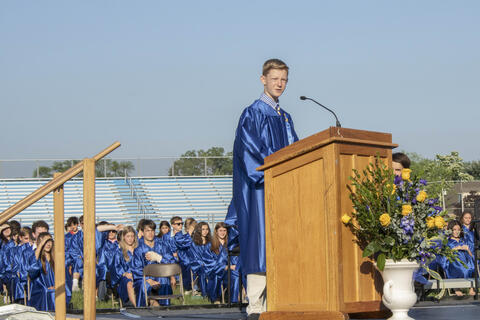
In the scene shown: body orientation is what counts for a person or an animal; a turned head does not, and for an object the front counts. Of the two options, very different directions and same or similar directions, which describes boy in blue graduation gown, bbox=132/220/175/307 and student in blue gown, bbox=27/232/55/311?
same or similar directions

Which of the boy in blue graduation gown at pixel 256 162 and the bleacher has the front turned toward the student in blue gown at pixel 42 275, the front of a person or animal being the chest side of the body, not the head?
the bleacher

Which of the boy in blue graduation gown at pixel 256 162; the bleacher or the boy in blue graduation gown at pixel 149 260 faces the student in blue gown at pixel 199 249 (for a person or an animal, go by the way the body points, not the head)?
the bleacher

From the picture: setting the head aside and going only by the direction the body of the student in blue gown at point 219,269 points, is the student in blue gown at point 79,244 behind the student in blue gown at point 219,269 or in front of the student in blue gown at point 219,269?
behind

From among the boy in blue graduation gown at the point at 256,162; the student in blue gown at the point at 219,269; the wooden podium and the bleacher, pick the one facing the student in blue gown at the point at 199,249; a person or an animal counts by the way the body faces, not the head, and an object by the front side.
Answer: the bleacher

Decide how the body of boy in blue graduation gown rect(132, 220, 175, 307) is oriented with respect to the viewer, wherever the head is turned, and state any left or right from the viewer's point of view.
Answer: facing the viewer and to the right of the viewer

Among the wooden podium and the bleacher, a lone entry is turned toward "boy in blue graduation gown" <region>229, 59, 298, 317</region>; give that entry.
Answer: the bleacher

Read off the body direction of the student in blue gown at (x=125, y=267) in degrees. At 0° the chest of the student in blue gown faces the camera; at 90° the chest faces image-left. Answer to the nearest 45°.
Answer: approximately 315°

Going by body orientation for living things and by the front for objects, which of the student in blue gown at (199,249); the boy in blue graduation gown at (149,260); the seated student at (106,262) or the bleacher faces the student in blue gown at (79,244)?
the bleacher

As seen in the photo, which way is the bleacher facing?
toward the camera

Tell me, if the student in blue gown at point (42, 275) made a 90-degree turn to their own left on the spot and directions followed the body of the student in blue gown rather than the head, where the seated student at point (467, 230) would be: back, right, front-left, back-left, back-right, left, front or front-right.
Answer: front-right

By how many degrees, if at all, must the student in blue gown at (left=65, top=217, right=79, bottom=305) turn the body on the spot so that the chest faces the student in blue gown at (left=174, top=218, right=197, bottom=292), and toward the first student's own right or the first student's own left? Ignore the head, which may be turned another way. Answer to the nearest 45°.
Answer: approximately 45° to the first student's own left

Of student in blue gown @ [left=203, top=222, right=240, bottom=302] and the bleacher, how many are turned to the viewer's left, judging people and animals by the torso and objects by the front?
0

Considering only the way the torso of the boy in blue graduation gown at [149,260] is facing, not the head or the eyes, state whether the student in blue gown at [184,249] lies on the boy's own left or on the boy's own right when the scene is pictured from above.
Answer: on the boy's own left
